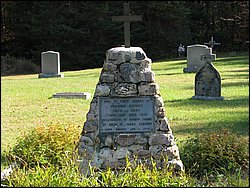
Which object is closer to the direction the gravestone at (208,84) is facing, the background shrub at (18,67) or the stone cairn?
the stone cairn

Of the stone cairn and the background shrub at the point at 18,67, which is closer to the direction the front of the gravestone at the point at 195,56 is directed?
the stone cairn

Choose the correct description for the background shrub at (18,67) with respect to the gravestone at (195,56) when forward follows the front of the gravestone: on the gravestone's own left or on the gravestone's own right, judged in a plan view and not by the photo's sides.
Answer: on the gravestone's own right

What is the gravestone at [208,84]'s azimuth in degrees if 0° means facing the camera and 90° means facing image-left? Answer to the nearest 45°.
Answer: approximately 0°

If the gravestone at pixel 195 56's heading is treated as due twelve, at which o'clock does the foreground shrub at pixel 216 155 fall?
The foreground shrub is roughly at 12 o'clock from the gravestone.

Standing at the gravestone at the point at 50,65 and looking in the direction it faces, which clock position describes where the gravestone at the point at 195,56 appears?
the gravestone at the point at 195,56 is roughly at 9 o'clock from the gravestone at the point at 50,65.

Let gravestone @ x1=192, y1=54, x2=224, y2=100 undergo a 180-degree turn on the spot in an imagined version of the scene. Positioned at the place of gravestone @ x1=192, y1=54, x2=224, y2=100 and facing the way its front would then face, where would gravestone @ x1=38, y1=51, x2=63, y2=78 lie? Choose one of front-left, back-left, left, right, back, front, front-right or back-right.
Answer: front-left

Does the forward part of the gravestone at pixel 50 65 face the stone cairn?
yes

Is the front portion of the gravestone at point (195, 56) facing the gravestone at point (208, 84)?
yes
